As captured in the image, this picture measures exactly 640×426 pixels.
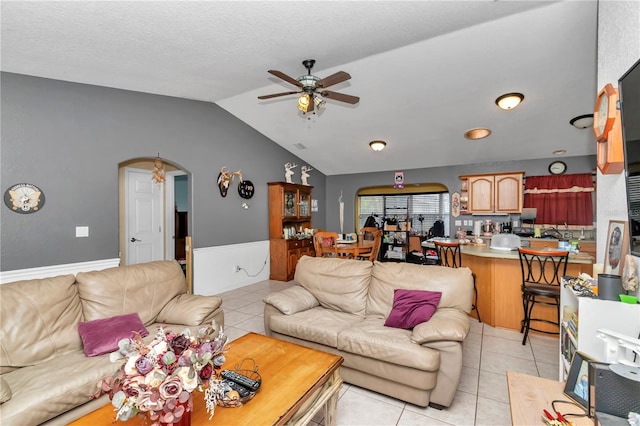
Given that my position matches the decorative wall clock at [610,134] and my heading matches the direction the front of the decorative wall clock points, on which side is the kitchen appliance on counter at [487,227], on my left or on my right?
on my right

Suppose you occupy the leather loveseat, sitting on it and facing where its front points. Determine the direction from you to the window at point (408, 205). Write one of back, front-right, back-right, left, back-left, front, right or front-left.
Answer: back-right

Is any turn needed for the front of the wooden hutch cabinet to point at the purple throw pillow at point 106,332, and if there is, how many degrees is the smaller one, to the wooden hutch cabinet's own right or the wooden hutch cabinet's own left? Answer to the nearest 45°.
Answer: approximately 45° to the wooden hutch cabinet's own right

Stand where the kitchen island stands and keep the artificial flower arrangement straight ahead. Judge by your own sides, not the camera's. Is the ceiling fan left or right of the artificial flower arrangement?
right

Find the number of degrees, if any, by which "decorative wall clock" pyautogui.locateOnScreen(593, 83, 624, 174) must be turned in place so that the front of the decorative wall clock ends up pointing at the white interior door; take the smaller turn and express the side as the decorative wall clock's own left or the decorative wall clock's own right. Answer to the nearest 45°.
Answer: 0° — it already faces it

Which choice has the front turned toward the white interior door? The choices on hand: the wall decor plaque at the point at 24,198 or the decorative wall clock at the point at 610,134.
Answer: the decorative wall clock

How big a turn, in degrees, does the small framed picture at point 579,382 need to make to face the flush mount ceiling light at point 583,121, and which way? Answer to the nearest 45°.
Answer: approximately 135° to its right

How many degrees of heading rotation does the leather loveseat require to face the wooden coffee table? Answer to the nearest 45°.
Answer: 0° — it already faces it

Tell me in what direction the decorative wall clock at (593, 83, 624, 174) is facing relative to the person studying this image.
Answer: facing to the left of the viewer

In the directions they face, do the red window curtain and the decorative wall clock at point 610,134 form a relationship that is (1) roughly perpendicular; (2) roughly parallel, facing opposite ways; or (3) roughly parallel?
roughly perpendicular
